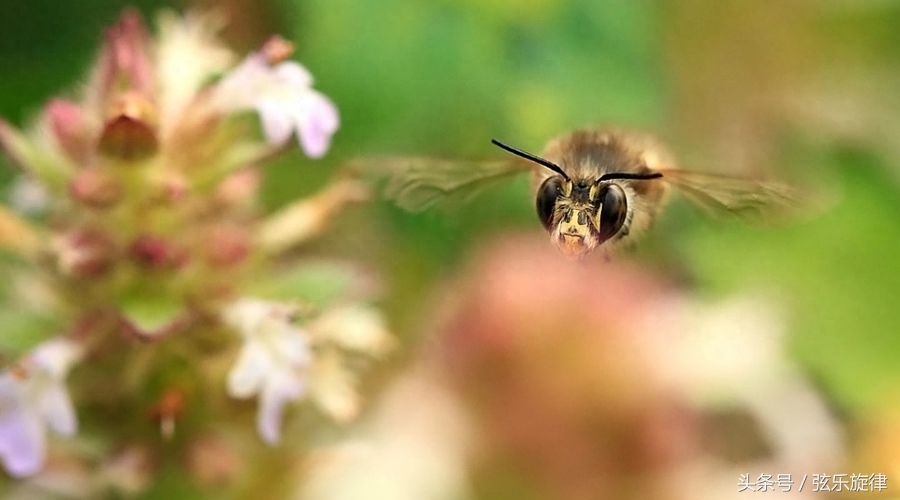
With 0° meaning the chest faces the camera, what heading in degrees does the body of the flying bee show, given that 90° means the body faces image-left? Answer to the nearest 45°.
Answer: approximately 0°
